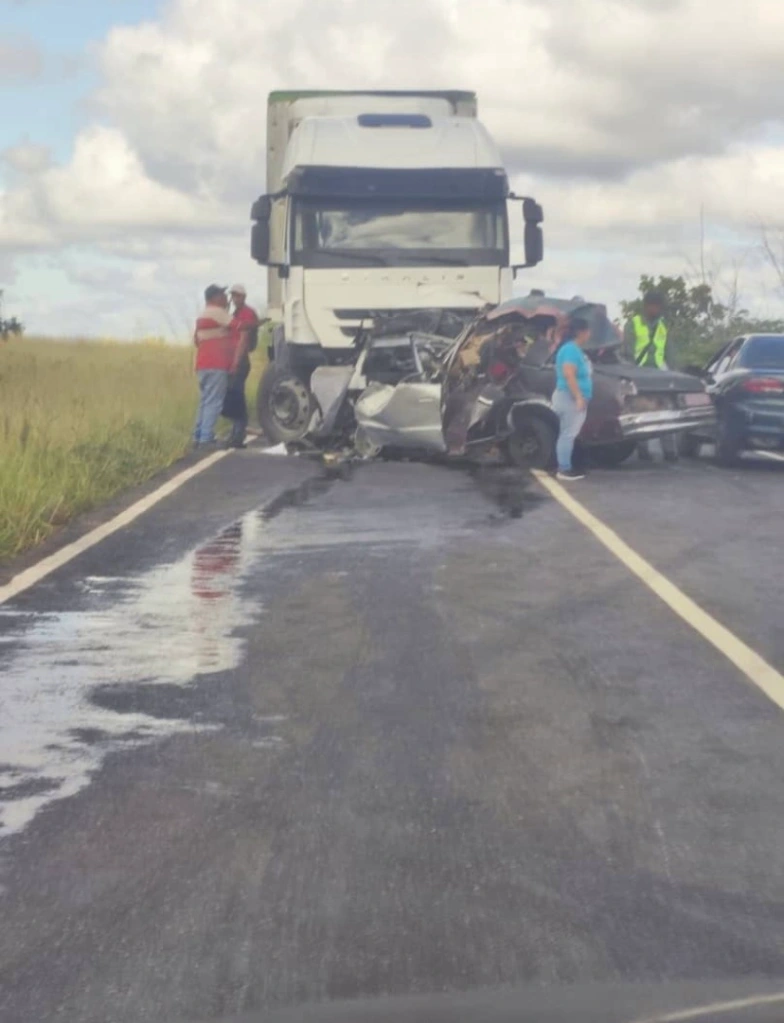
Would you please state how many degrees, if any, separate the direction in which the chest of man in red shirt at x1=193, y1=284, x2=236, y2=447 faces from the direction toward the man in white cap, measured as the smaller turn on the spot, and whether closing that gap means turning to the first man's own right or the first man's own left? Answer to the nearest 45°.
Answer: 0° — they already face them

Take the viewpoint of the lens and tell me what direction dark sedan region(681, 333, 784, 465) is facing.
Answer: facing away from the viewer and to the left of the viewer

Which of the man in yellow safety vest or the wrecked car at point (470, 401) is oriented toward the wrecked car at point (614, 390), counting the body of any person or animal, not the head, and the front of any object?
the man in yellow safety vest

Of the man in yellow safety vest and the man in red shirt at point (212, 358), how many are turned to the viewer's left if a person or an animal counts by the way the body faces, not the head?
0

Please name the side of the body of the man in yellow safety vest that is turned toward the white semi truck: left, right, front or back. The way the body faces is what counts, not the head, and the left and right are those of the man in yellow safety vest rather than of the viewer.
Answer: right

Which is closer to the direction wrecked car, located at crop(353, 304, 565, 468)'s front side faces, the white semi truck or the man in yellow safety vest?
the white semi truck

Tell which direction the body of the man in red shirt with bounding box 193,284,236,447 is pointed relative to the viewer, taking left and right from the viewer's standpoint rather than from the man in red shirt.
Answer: facing away from the viewer and to the right of the viewer

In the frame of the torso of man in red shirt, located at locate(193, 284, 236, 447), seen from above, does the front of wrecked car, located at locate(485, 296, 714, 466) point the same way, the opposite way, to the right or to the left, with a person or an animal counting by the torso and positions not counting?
to the left

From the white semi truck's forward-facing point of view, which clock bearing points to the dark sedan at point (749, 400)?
The dark sedan is roughly at 10 o'clock from the white semi truck.
